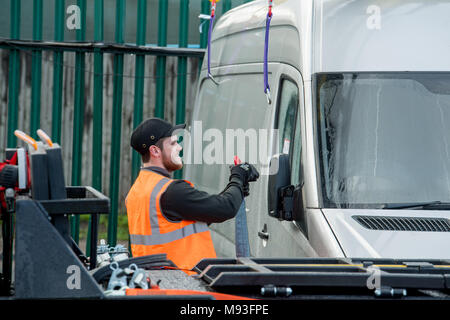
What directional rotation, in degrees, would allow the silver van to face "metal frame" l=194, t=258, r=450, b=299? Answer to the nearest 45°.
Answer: approximately 45° to its right

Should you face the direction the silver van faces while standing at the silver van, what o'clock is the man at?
The man is roughly at 2 o'clock from the silver van.

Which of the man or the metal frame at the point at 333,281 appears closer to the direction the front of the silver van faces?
the metal frame

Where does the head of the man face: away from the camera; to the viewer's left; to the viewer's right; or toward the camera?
to the viewer's right

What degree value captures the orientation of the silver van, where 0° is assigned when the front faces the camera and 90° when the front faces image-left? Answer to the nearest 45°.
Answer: approximately 315°
